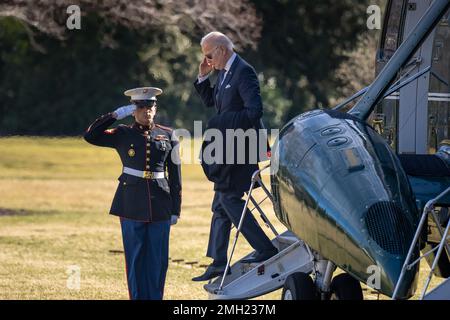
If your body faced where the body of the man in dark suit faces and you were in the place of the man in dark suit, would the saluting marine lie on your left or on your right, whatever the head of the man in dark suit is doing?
on your right

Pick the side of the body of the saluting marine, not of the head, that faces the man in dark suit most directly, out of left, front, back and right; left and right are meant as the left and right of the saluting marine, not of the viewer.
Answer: left

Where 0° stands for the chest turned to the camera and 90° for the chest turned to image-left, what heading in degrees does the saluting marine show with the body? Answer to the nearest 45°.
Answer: approximately 0°

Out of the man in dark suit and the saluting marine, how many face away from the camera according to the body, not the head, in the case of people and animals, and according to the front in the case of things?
0
